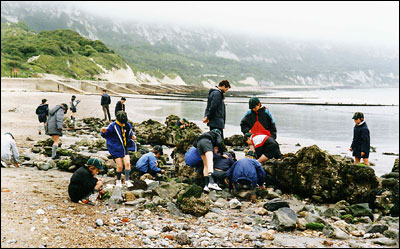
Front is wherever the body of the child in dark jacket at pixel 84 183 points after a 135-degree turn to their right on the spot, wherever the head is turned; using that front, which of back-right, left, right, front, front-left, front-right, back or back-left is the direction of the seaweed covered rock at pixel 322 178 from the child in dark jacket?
back-left

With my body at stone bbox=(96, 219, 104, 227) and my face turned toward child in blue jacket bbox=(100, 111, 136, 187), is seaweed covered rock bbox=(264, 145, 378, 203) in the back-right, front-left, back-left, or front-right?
front-right

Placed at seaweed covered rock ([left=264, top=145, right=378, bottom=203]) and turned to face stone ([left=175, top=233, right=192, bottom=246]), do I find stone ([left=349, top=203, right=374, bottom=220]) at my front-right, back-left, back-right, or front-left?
front-left

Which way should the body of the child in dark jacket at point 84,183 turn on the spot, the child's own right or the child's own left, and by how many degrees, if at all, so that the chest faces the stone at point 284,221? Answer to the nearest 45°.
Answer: approximately 45° to the child's own right

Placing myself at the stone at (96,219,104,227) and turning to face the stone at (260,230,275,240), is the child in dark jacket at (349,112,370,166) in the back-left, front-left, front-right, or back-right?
front-left

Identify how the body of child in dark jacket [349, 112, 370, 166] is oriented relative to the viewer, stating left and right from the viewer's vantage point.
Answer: facing the viewer and to the left of the viewer

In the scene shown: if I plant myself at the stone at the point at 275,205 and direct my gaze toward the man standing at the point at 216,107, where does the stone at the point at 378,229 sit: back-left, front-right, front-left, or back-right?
back-right

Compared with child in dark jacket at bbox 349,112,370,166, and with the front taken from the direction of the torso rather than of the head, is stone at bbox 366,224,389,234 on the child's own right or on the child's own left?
on the child's own left

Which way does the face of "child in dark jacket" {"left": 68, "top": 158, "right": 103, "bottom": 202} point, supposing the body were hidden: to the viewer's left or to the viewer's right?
to the viewer's right
